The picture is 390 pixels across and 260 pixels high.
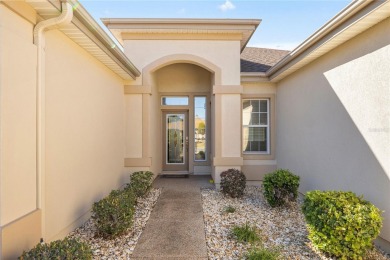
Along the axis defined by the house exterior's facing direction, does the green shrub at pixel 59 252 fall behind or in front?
in front

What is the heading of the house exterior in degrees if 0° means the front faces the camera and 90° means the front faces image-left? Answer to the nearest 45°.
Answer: approximately 0°

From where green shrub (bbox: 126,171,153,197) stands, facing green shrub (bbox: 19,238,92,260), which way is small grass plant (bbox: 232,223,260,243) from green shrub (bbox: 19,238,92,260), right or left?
left
